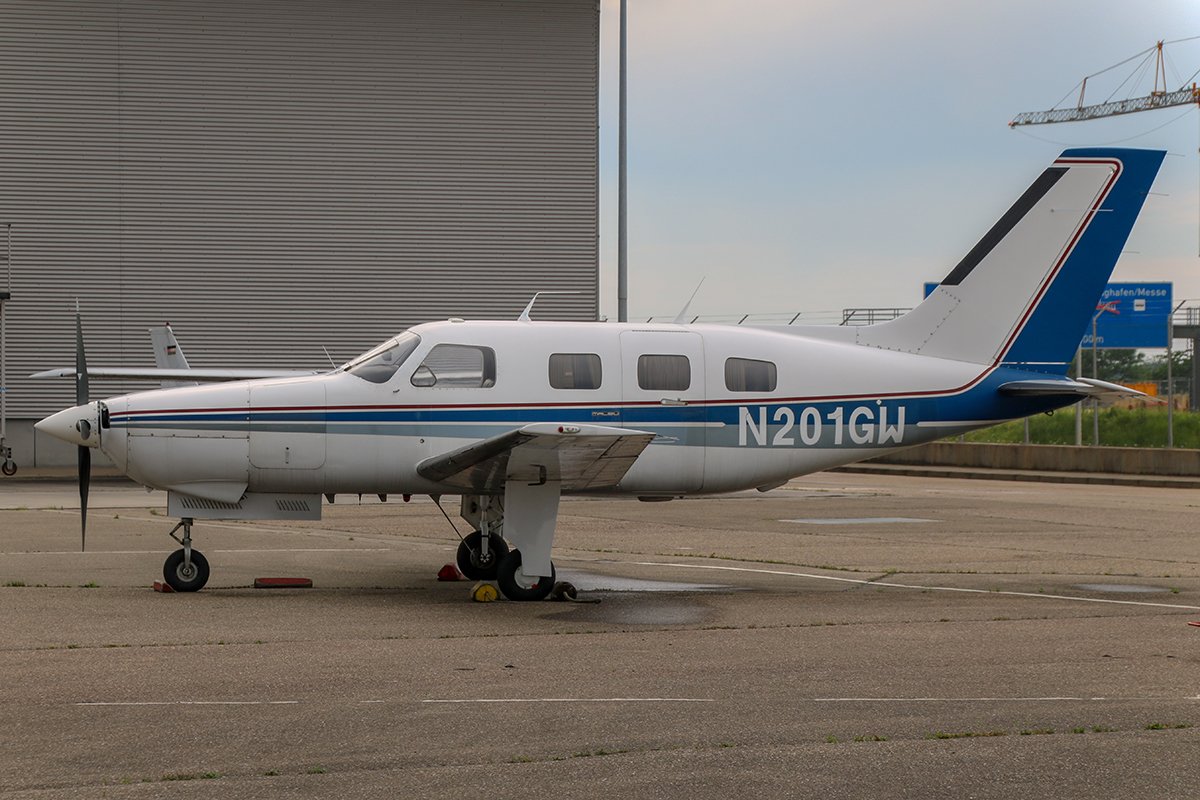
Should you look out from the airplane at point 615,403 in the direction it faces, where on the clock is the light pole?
The light pole is roughly at 3 o'clock from the airplane.

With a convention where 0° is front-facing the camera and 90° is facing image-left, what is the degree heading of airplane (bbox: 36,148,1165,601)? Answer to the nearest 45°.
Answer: approximately 90°
